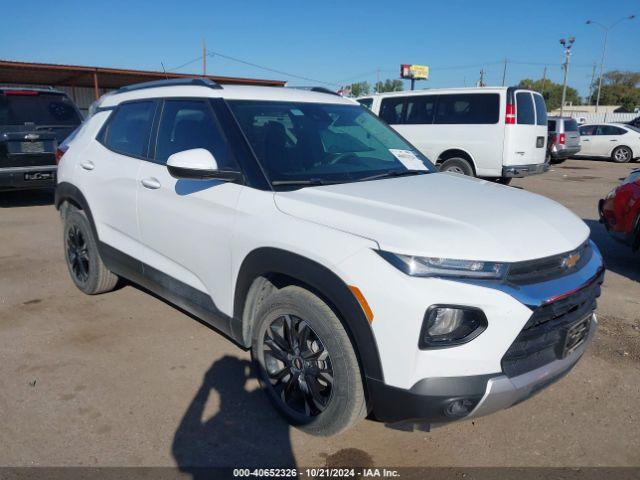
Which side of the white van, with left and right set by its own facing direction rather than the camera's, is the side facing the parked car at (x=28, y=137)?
left

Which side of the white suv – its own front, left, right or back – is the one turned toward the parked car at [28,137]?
back

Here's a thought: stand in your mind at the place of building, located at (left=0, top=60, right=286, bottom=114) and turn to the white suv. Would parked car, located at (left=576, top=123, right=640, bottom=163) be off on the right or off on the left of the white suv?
left

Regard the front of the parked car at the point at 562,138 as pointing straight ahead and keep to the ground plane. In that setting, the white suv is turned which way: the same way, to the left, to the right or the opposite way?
the opposite way

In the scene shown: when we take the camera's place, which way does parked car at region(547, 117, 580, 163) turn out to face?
facing away from the viewer and to the left of the viewer

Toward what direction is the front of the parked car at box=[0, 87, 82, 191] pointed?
away from the camera

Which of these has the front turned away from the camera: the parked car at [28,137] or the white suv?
the parked car

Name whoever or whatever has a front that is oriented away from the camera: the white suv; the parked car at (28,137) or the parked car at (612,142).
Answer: the parked car at (28,137)

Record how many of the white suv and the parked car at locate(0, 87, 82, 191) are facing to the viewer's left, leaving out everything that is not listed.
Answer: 0

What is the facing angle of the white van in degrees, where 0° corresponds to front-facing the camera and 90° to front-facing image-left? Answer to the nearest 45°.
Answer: approximately 135°

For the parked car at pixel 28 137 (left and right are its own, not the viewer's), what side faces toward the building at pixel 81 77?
front

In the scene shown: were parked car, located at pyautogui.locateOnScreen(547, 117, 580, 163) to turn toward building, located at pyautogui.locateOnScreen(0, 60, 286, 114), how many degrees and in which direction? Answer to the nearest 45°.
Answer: approximately 45° to its left

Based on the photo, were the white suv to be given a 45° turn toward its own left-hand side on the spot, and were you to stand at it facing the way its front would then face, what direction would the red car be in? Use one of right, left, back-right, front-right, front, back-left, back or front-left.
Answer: front-left
